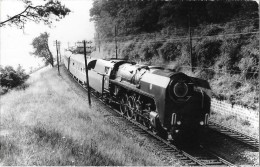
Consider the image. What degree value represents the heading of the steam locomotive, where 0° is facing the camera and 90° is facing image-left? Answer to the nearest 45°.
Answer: approximately 315°

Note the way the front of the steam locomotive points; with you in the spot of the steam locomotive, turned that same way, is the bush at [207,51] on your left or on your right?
on your left

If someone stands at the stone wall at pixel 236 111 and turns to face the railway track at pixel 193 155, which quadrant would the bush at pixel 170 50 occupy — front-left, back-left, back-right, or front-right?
back-right

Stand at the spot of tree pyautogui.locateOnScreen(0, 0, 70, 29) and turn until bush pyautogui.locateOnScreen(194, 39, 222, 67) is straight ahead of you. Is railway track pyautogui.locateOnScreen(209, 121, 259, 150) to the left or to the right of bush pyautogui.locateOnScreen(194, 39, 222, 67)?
right

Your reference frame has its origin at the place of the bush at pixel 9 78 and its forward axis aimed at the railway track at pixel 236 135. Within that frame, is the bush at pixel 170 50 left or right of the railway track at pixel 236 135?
left

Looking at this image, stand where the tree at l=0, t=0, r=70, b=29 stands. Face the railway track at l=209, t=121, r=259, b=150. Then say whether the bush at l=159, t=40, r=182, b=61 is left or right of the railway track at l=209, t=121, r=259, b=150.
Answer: left

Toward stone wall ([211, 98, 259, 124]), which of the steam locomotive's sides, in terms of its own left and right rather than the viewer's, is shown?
left

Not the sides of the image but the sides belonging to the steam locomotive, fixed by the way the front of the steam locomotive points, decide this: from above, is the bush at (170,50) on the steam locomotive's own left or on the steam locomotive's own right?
on the steam locomotive's own left
